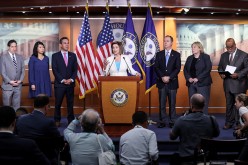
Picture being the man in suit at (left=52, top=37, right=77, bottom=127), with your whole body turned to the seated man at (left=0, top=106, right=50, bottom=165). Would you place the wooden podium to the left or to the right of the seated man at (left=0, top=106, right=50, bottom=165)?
left

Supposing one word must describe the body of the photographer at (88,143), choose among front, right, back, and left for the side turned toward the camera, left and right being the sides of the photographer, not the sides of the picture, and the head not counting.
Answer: back

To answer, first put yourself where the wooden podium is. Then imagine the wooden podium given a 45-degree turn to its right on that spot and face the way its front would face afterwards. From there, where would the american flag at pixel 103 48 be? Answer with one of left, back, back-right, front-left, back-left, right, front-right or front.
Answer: back-right

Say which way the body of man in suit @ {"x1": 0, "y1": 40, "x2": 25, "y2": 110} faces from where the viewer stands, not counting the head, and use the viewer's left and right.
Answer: facing the viewer and to the right of the viewer

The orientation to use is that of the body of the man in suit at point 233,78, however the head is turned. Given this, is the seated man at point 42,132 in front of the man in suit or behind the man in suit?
in front

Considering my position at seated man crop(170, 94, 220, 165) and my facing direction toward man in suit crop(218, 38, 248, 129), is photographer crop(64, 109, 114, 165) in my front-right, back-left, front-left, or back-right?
back-left

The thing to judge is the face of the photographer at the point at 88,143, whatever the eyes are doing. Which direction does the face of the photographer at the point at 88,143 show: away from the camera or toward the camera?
away from the camera

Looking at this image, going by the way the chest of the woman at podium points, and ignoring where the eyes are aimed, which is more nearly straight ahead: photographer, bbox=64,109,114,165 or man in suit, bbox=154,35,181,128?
the photographer

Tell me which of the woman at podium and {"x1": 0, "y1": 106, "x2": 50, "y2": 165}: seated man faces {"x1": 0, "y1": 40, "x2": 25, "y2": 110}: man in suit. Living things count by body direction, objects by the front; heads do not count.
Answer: the seated man

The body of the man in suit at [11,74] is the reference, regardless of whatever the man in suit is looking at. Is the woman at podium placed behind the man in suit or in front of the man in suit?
in front

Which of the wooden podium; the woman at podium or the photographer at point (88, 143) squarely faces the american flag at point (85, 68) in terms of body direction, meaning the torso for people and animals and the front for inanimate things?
the photographer

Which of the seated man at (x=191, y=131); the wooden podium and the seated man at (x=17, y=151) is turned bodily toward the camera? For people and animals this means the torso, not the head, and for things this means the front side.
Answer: the wooden podium

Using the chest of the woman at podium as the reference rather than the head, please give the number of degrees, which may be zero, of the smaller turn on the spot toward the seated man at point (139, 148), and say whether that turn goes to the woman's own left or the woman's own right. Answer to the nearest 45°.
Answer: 0° — they already face them

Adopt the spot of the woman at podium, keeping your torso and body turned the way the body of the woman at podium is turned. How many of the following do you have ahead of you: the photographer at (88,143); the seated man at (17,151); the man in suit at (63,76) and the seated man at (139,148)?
3
